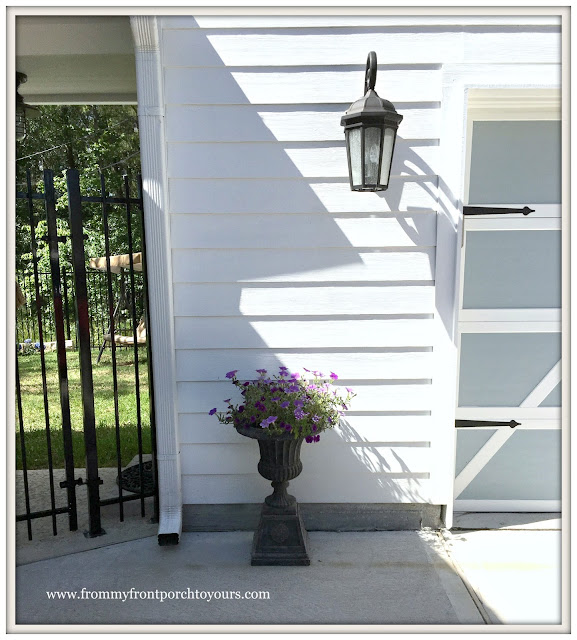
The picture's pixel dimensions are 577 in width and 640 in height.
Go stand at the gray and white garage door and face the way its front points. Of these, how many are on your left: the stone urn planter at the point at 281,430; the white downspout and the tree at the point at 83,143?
0

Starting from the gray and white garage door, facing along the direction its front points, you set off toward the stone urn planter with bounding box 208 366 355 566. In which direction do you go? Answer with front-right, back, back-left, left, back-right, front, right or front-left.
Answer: front-right

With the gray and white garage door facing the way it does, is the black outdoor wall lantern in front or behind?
in front

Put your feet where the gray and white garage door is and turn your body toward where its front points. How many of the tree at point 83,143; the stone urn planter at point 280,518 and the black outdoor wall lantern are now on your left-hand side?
0

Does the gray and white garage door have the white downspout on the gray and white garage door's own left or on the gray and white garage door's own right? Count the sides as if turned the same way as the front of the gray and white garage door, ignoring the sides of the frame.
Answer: on the gray and white garage door's own right

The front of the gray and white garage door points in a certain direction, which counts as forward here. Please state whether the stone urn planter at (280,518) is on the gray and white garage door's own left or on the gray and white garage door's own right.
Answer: on the gray and white garage door's own right

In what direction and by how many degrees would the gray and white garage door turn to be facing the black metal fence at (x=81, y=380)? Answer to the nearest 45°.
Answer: approximately 90° to its right

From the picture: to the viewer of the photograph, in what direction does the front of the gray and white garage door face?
facing the viewer

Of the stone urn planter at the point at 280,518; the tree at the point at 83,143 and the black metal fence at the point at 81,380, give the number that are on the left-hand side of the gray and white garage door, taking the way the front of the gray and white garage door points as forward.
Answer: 0

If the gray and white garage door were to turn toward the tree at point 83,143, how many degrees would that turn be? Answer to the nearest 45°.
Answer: approximately 135° to its right
